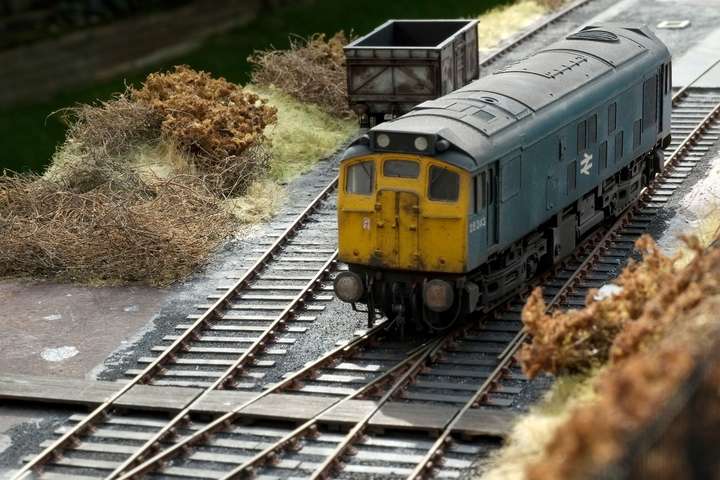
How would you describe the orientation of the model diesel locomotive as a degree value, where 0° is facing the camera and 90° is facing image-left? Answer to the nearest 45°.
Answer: approximately 45°

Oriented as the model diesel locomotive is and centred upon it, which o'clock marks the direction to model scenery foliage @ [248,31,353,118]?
The model scenery foliage is roughly at 4 o'clock from the model diesel locomotive.

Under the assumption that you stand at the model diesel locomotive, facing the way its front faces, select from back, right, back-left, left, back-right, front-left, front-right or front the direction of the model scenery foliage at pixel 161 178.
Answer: right

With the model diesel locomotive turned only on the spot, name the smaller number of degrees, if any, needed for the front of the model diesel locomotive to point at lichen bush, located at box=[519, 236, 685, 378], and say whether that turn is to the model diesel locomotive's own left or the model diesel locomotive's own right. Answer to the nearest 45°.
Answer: approximately 90° to the model diesel locomotive's own left

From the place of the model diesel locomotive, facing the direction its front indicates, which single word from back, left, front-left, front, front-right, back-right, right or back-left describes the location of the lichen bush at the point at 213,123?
right

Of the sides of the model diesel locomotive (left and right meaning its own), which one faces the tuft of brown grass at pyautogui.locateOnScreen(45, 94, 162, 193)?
right

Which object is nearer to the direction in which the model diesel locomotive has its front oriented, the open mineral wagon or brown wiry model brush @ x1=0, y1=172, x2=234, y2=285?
the brown wiry model brush

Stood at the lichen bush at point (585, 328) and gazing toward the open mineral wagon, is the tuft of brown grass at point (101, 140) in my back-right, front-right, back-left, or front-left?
front-left
